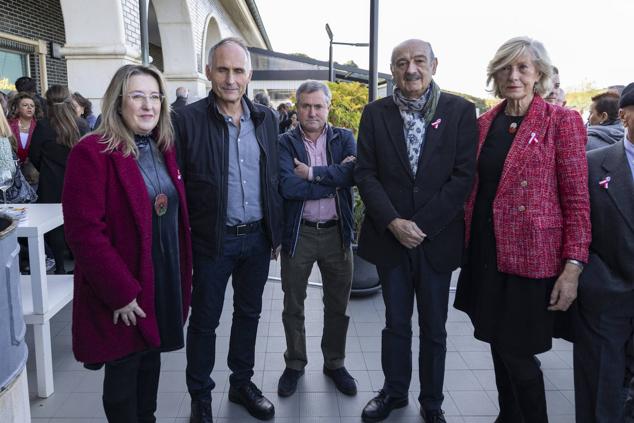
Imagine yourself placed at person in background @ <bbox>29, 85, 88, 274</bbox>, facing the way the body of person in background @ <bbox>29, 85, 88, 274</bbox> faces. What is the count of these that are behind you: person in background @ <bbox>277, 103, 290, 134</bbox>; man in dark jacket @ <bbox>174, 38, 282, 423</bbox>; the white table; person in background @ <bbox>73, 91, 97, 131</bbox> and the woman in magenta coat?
3

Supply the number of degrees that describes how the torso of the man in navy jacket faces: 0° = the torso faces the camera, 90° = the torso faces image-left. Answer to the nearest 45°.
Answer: approximately 0°

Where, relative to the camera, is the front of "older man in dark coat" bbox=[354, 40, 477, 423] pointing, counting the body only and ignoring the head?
toward the camera

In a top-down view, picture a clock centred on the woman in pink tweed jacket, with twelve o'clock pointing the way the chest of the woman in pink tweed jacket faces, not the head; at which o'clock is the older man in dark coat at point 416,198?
The older man in dark coat is roughly at 2 o'clock from the woman in pink tweed jacket.

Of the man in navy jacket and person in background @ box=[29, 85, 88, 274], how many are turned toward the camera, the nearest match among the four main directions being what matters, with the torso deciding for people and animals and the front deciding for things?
1

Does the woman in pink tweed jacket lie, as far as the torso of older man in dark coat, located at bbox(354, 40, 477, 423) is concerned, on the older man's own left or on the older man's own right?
on the older man's own left

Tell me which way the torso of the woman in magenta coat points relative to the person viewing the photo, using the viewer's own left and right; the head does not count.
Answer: facing the viewer and to the right of the viewer

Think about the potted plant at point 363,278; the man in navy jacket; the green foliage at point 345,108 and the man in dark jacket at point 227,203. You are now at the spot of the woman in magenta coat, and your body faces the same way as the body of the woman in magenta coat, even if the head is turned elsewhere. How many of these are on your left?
4

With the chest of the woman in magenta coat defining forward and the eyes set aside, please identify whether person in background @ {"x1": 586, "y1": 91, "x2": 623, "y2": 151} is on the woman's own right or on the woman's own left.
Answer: on the woman's own left
